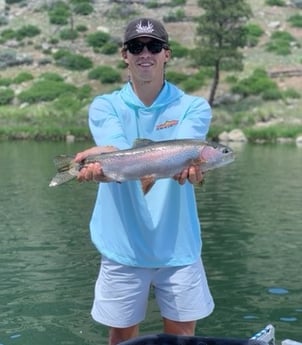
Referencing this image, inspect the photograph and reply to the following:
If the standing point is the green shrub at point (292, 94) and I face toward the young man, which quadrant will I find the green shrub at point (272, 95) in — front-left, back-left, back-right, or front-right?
front-right

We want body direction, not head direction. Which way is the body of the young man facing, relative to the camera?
toward the camera

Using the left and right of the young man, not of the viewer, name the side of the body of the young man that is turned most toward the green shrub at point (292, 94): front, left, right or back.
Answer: back

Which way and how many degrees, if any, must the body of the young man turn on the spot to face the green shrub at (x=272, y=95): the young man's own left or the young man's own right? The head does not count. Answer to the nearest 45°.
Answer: approximately 180°

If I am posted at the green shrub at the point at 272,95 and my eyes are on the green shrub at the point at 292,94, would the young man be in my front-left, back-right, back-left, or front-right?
back-right
